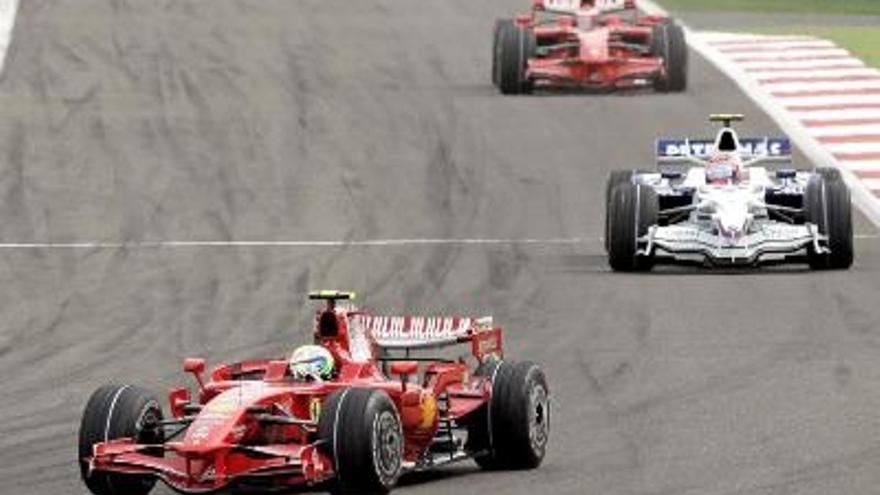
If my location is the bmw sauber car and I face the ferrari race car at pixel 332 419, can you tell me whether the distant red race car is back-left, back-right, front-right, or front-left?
back-right

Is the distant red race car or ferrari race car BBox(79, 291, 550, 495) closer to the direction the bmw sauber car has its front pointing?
the ferrari race car

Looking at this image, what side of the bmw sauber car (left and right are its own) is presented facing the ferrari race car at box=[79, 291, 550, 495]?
front

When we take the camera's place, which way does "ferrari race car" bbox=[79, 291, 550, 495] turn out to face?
facing the viewer and to the left of the viewer

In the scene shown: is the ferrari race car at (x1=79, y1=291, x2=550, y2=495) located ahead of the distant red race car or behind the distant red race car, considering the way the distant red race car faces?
ahead

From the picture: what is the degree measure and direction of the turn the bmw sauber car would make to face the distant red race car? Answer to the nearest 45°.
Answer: approximately 180°

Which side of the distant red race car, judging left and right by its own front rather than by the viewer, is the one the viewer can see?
front

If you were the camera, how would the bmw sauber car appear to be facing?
facing the viewer

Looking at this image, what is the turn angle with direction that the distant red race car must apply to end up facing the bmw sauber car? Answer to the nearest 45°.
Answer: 0° — it already faces it

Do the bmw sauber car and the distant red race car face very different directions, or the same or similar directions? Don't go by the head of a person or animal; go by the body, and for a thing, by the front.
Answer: same or similar directions

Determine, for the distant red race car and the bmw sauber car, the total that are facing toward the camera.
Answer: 2
